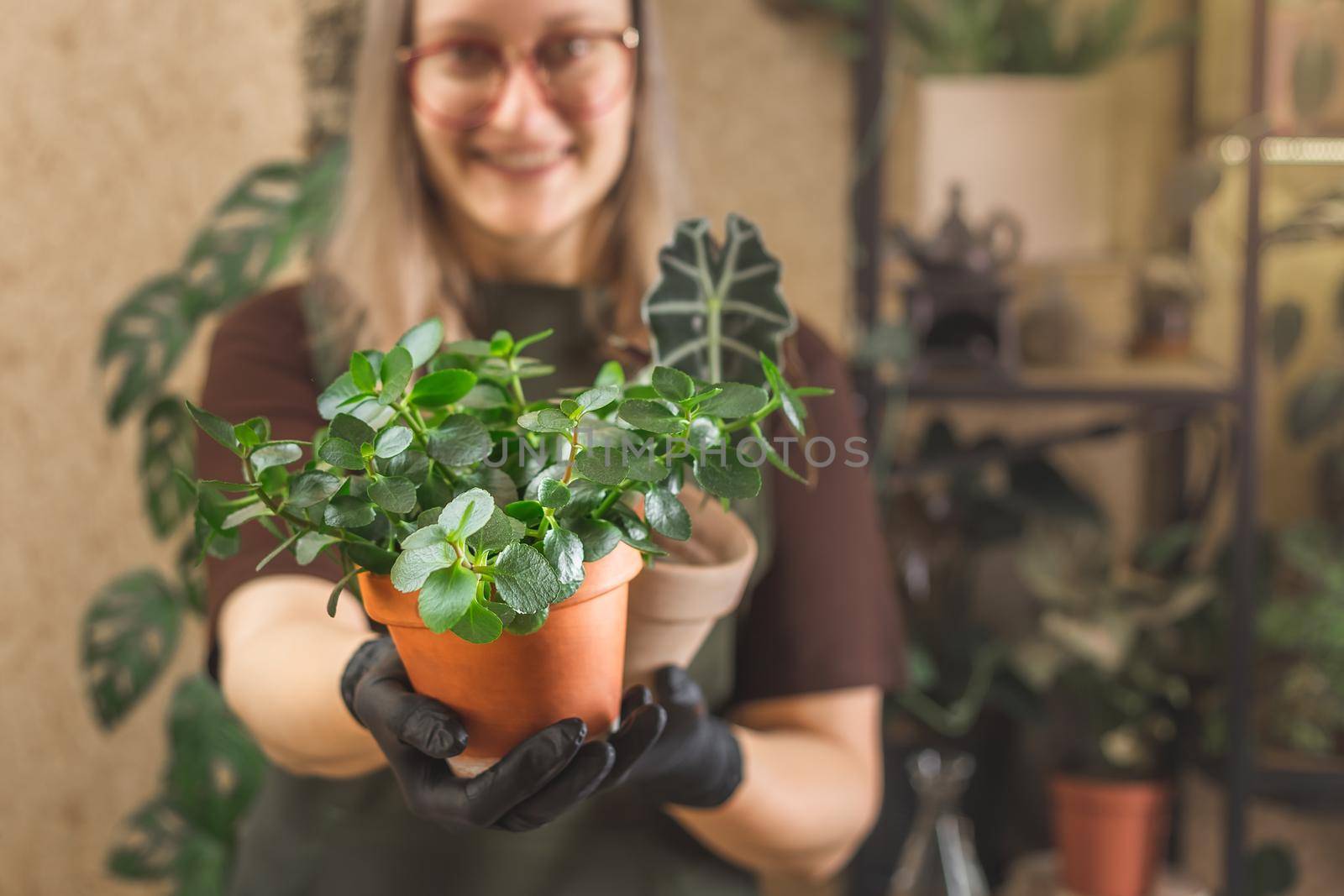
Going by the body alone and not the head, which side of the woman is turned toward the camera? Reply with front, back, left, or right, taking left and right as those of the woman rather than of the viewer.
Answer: front

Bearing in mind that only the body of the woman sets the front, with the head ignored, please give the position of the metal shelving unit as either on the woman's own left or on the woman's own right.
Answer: on the woman's own left

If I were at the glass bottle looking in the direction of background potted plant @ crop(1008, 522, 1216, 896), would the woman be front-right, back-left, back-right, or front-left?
back-right

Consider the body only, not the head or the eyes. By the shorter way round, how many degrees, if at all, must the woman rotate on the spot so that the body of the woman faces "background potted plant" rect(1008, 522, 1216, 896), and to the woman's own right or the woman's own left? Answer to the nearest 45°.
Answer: approximately 135° to the woman's own left

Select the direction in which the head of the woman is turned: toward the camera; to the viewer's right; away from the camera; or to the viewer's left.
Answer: toward the camera

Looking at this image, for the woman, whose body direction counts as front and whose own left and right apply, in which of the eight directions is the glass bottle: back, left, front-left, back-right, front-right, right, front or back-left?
back-left

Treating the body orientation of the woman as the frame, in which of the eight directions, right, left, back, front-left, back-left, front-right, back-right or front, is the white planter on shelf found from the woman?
back-left
